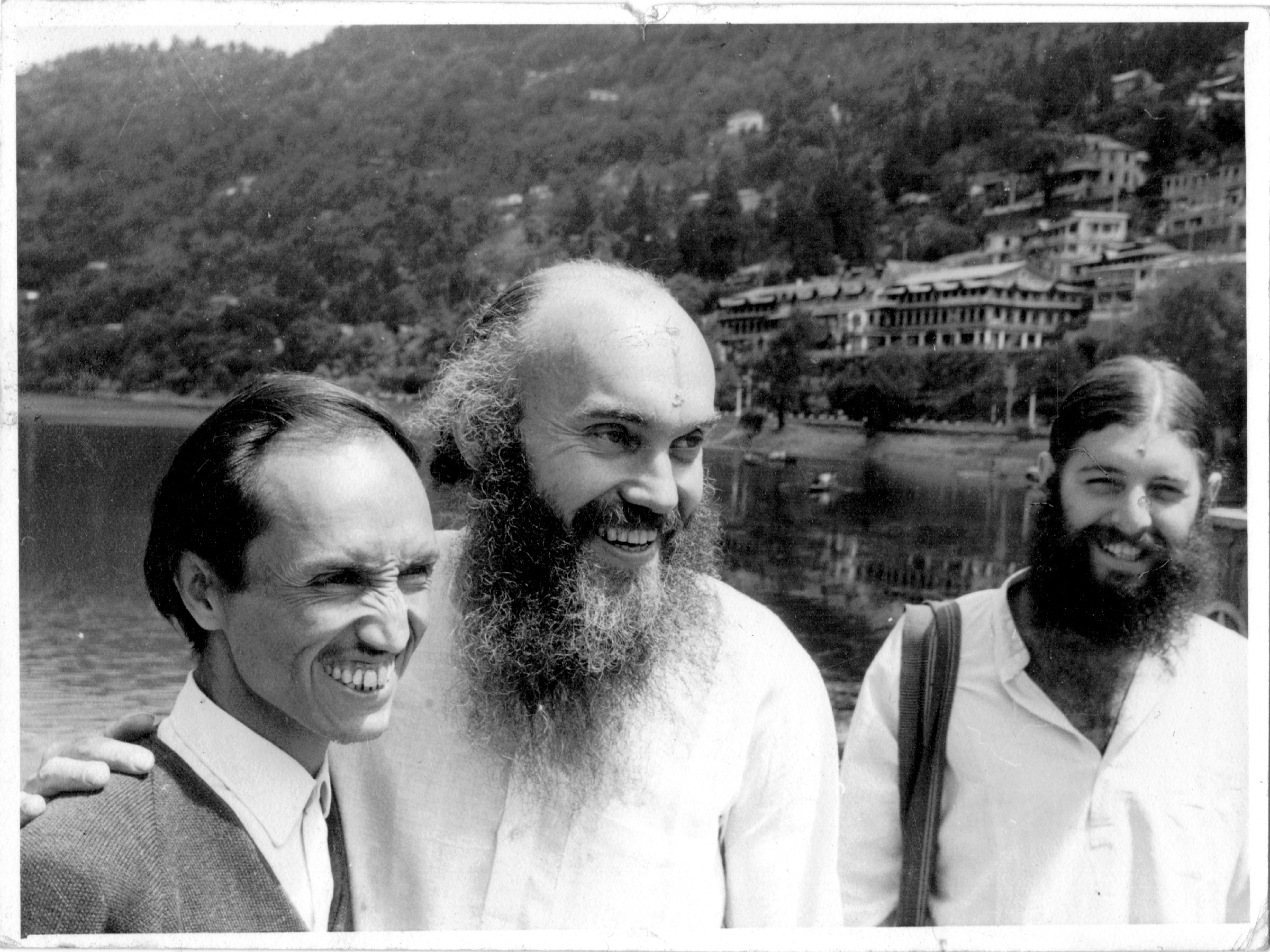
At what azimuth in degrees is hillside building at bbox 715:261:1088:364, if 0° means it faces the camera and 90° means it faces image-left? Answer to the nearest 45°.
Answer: approximately 45°

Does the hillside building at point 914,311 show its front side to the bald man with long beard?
yes

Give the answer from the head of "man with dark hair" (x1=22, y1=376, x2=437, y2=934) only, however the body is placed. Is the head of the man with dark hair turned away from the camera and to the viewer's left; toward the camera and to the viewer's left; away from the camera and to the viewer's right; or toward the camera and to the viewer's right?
toward the camera and to the viewer's right

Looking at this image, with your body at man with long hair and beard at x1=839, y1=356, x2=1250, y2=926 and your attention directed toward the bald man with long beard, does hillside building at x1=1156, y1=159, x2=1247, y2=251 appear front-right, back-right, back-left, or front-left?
back-right

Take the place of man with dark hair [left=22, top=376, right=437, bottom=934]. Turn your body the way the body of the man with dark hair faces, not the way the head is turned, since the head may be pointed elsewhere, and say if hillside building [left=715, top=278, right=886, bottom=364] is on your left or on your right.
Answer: on your left

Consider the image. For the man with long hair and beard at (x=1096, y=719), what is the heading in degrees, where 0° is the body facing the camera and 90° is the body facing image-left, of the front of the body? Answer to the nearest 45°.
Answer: approximately 0°

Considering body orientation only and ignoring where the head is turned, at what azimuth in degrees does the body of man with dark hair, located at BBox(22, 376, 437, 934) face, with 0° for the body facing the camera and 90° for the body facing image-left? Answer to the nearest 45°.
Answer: approximately 315°
